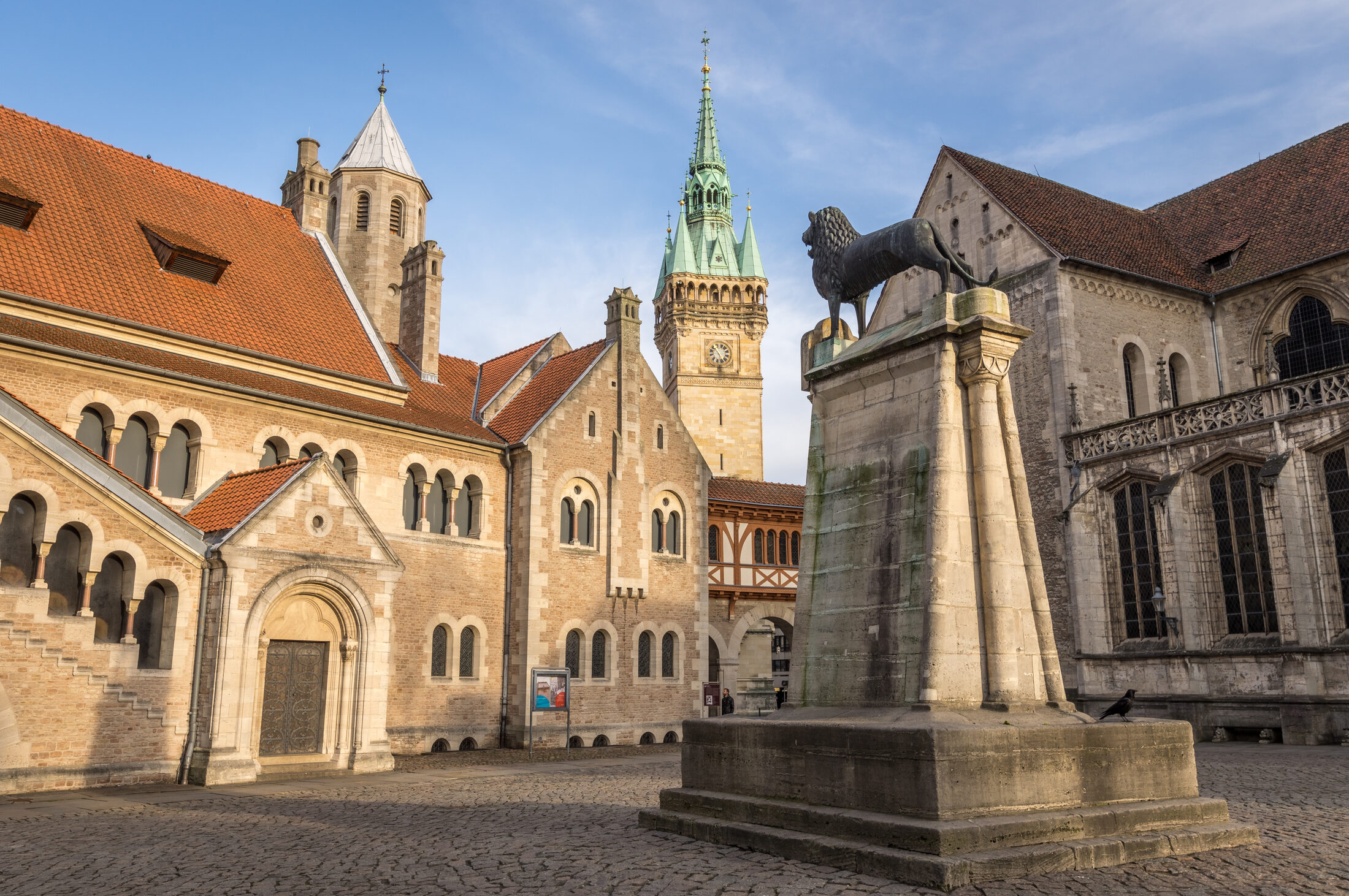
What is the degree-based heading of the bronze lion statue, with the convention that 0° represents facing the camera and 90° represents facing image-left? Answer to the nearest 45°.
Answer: approximately 135°

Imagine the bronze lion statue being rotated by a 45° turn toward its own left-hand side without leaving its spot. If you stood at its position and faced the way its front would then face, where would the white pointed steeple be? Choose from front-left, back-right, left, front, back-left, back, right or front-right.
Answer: front-right
